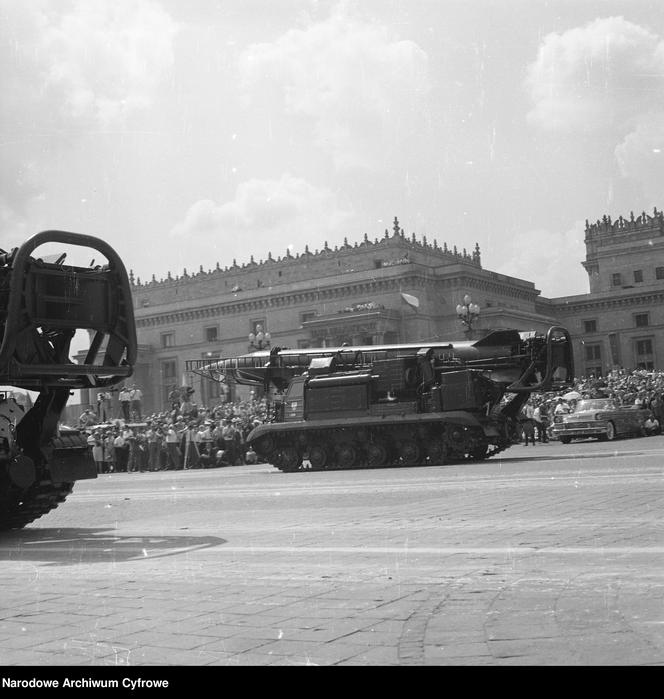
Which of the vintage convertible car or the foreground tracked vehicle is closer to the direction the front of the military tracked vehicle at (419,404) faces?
the foreground tracked vehicle

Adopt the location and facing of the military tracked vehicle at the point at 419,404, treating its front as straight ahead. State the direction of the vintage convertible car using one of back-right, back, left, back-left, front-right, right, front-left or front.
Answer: back-right

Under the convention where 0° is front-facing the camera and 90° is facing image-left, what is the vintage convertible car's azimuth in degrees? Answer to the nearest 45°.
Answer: approximately 45°

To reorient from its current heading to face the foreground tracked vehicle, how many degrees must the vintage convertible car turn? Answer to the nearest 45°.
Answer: approximately 45° to its left

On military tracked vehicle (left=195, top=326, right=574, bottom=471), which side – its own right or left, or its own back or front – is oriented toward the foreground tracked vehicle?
left

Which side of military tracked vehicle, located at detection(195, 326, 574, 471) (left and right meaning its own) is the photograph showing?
left
